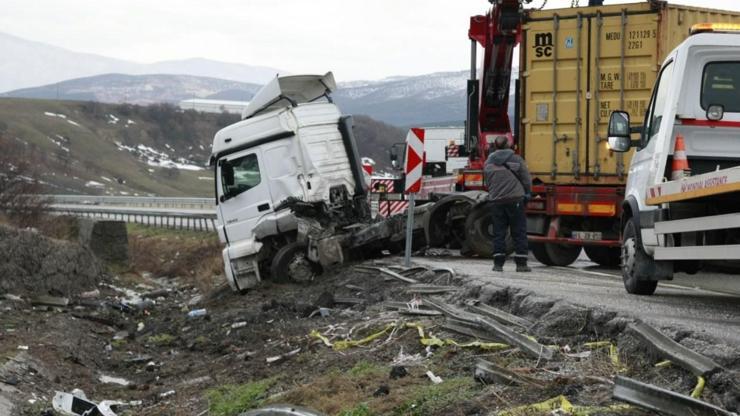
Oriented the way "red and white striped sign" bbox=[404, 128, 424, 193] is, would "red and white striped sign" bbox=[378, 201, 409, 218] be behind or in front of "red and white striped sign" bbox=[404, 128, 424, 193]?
behind

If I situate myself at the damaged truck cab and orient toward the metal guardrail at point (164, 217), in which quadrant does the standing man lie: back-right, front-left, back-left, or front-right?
back-right

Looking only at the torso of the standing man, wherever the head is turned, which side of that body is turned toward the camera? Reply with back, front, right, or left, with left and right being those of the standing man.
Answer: back

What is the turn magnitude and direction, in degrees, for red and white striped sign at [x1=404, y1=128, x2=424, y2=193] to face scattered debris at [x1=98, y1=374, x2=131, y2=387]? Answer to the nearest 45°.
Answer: approximately 45° to its right

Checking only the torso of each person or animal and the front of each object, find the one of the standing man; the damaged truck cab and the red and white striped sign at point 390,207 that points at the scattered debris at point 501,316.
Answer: the red and white striped sign

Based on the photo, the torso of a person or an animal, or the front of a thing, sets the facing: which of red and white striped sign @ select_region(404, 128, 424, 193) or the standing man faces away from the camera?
the standing man

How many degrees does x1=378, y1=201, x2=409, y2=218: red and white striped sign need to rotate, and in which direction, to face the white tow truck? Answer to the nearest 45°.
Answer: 0° — it already faces it

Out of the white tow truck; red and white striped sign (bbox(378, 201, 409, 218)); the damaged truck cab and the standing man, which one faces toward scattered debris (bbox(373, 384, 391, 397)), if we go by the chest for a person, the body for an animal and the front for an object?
the red and white striped sign
